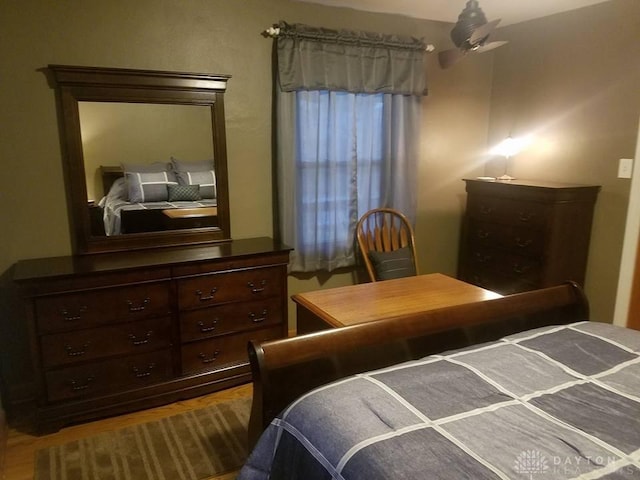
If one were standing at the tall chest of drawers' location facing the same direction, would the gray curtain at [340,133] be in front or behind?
in front

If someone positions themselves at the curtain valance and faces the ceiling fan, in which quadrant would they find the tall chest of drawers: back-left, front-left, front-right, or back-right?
front-left

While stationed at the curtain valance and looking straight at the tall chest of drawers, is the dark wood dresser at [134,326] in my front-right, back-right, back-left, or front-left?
back-right

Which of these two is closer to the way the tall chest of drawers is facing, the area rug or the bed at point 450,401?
the area rug

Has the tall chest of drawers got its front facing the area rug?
yes

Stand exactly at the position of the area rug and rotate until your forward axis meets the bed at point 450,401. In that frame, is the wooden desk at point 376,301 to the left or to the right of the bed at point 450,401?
left

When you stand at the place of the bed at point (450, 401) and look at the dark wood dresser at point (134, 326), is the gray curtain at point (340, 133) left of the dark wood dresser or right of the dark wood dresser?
right

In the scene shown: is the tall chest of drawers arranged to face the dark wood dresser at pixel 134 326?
yes

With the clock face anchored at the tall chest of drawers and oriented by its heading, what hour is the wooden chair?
The wooden chair is roughly at 1 o'clock from the tall chest of drawers.
